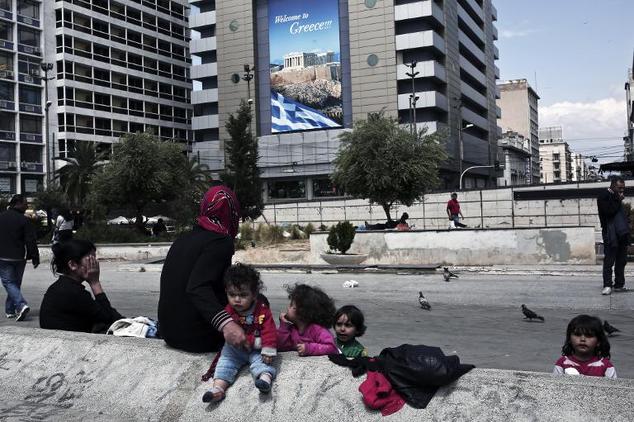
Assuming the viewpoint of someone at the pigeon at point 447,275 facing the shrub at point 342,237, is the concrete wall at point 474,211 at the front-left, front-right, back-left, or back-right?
front-right

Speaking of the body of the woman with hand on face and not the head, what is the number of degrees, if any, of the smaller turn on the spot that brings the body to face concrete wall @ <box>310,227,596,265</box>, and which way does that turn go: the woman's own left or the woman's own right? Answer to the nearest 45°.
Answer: approximately 45° to the woman's own left

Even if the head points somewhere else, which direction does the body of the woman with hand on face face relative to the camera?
to the viewer's right

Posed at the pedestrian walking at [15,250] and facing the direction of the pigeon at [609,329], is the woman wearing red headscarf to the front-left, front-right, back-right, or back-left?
front-right

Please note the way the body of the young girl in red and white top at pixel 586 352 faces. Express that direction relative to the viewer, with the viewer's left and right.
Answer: facing the viewer

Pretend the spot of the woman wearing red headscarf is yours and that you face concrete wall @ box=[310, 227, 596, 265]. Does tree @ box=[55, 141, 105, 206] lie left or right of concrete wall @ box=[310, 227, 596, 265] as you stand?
left

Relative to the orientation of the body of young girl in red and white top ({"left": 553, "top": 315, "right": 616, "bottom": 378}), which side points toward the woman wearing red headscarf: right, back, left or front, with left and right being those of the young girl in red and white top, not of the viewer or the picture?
right

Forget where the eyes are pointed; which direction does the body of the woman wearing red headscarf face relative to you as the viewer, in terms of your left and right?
facing away from the viewer and to the right of the viewer

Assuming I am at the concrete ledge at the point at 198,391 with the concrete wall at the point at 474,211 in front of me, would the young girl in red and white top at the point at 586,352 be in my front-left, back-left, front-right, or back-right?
front-right

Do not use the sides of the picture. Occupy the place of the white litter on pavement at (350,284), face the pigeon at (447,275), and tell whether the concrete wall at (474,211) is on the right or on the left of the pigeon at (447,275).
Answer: left

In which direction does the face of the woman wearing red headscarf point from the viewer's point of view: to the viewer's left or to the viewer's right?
to the viewer's right

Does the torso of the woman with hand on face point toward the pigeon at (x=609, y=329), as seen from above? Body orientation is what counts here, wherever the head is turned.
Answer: yes

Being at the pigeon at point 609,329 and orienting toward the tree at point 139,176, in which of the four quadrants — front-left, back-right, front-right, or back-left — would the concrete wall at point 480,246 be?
front-right
